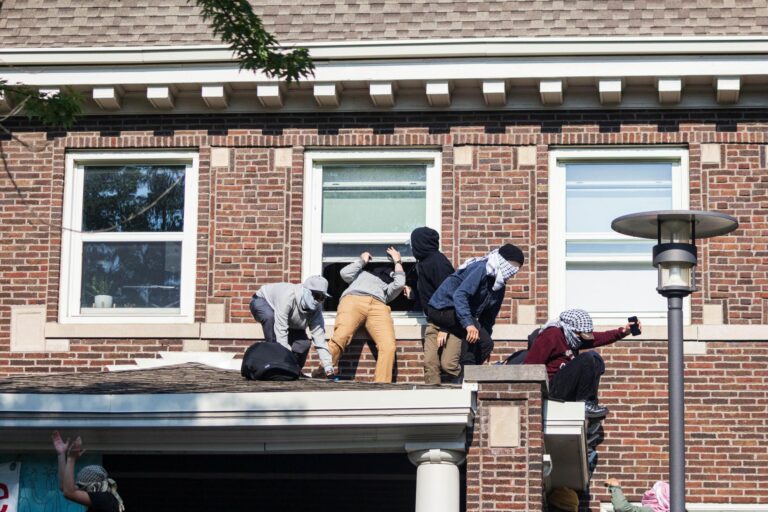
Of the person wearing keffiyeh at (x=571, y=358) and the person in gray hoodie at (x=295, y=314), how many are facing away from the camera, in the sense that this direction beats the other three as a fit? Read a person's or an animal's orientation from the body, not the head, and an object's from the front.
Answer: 0

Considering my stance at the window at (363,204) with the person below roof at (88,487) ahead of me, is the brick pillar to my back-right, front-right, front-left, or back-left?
front-left

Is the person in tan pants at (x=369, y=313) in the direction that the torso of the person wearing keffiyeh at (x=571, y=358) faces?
no

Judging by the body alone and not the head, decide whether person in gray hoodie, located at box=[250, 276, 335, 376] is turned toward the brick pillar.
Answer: yes

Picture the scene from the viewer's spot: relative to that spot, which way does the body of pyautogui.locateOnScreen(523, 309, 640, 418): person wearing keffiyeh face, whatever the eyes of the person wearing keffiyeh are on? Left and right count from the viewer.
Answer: facing to the right of the viewer

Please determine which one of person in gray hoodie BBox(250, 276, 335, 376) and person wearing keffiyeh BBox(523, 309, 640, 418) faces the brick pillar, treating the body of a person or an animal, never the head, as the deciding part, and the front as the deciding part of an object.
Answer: the person in gray hoodie
